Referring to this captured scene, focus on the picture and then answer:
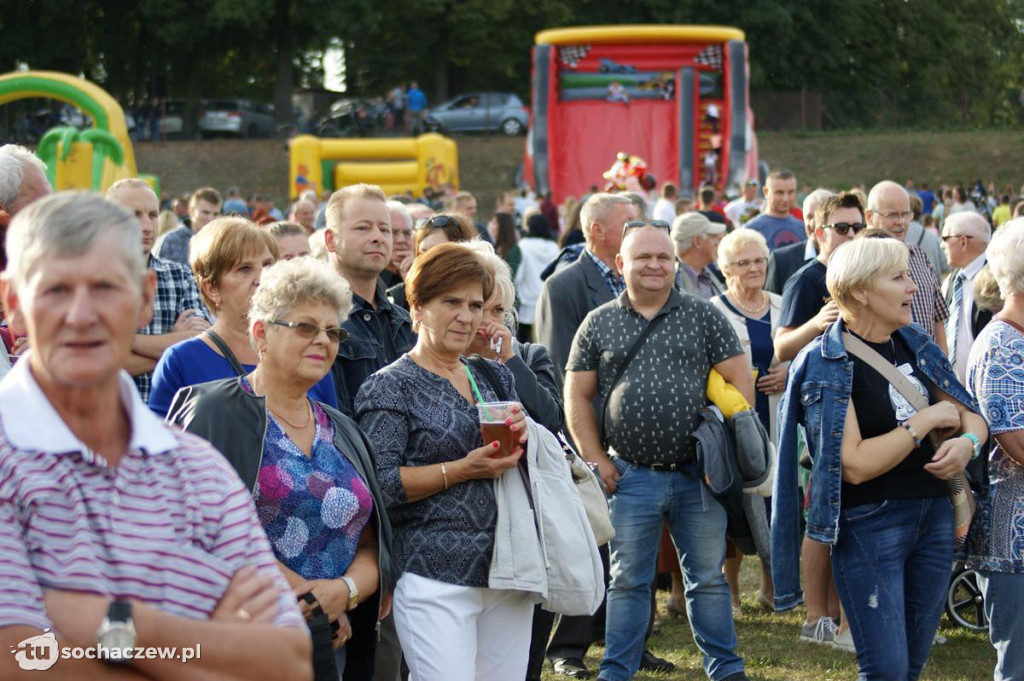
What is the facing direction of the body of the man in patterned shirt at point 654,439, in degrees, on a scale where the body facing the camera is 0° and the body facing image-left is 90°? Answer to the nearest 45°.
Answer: approximately 0°

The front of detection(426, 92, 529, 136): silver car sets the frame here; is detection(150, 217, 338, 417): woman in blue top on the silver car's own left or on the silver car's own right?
on the silver car's own left

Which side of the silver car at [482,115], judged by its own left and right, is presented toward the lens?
left

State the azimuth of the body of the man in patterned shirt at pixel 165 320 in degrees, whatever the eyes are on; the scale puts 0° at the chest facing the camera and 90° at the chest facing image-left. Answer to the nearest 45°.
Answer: approximately 315°

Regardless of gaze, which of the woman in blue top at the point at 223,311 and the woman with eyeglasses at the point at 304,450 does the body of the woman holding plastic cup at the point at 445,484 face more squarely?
the woman with eyeglasses

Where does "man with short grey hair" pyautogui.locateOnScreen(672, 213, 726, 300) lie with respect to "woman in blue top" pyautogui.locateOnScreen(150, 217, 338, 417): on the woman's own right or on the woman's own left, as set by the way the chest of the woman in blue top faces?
on the woman's own left

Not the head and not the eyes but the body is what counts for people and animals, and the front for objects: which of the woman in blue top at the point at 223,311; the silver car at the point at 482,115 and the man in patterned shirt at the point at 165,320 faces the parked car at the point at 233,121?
the silver car
